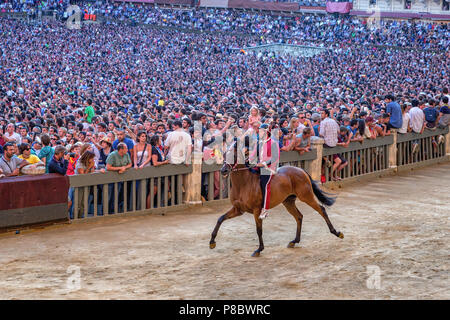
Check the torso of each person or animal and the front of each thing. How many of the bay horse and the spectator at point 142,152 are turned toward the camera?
1

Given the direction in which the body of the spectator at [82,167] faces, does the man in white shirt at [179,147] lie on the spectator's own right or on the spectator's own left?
on the spectator's own left

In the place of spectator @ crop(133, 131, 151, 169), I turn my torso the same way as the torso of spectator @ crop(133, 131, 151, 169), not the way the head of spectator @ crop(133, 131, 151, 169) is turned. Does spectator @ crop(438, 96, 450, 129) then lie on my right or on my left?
on my left

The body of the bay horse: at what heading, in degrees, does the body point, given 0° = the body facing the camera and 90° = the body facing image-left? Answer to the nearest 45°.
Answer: approximately 90°

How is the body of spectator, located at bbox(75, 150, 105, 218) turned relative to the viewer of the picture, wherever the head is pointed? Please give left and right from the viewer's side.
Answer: facing the viewer and to the right of the viewer

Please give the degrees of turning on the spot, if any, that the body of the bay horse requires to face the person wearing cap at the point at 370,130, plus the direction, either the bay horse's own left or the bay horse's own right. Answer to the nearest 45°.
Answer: approximately 90° to the bay horse's own right

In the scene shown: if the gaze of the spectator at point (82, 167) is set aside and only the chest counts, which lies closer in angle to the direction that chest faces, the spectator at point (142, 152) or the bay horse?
the bay horse

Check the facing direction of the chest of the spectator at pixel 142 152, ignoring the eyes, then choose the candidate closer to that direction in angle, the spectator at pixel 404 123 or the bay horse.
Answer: the bay horse

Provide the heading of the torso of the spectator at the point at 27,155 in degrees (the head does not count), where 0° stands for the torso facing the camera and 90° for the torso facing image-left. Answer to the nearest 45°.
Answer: approximately 315°

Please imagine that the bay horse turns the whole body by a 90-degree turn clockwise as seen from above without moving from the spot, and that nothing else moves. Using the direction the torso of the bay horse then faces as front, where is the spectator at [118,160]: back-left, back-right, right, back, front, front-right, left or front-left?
front-left
